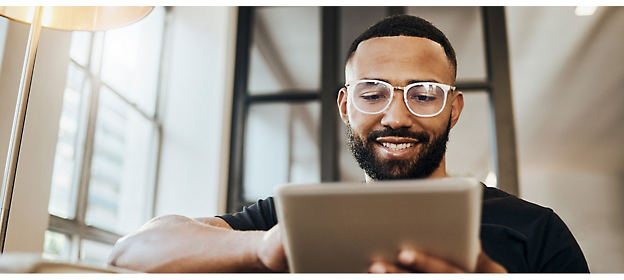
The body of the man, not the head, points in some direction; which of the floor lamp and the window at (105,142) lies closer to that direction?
the floor lamp

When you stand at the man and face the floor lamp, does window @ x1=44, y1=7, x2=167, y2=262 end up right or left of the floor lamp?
right

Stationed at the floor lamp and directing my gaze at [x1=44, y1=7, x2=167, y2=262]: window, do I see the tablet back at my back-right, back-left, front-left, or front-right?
back-right

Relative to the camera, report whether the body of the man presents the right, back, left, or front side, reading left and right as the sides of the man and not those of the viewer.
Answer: front

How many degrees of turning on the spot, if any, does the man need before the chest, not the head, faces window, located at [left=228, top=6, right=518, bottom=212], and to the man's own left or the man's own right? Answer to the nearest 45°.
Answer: approximately 180°

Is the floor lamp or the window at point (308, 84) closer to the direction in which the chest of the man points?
the floor lamp

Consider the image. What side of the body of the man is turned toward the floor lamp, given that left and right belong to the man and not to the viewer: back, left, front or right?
right

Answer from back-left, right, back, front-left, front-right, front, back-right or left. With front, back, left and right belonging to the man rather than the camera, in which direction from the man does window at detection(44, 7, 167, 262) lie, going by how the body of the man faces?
back-right

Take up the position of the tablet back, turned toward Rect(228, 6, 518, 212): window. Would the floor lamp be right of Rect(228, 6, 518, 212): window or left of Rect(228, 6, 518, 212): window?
left

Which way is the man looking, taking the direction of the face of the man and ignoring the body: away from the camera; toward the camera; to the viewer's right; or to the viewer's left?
toward the camera
